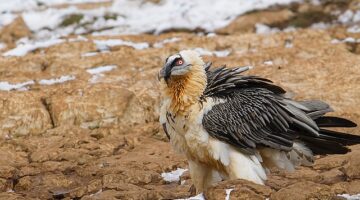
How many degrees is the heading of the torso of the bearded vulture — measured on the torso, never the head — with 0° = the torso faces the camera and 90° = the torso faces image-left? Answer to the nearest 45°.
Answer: approximately 45°

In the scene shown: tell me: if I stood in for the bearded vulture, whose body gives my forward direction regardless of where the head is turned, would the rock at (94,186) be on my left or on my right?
on my right

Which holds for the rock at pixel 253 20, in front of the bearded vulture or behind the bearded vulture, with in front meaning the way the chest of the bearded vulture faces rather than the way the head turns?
behind

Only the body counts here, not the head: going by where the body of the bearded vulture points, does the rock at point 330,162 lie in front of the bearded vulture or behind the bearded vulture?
behind

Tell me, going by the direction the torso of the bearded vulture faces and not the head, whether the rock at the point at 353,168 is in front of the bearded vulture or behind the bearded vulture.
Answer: behind

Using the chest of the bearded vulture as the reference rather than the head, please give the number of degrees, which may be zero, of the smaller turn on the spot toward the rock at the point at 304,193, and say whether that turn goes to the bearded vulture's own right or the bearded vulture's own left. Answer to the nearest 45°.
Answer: approximately 90° to the bearded vulture's own left

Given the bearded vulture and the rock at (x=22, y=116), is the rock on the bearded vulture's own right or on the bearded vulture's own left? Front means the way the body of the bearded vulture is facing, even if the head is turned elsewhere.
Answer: on the bearded vulture's own right

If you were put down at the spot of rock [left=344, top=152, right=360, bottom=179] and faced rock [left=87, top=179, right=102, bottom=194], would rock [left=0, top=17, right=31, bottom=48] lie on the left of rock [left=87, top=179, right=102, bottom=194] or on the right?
right

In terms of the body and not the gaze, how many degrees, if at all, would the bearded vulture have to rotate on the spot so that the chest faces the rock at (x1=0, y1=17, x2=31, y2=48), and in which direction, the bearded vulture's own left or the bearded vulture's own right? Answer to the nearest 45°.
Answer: approximately 90° to the bearded vulture's own right

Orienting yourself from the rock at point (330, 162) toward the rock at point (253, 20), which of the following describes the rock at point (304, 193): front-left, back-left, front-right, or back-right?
back-left
